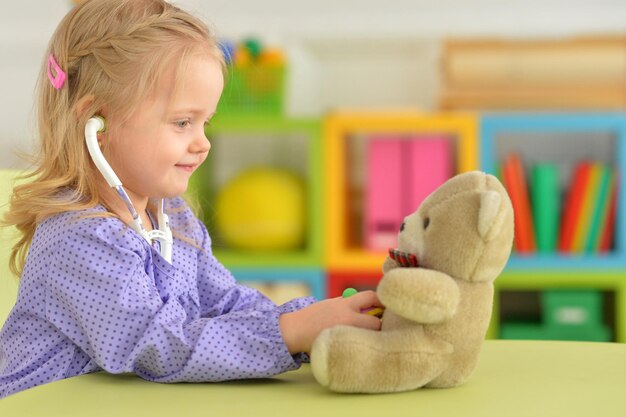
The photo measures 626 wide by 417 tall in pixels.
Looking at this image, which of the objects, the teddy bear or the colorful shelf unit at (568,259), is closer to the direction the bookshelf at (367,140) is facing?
the teddy bear

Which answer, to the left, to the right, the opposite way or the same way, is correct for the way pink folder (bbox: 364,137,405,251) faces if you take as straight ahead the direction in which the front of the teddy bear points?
to the left

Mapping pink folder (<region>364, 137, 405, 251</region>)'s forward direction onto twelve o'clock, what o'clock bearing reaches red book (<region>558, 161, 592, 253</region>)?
The red book is roughly at 9 o'clock from the pink folder.

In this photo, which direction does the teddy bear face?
to the viewer's left

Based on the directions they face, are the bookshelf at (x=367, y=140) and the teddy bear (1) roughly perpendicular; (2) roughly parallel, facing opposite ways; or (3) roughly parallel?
roughly perpendicular

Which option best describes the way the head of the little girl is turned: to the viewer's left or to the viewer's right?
to the viewer's right

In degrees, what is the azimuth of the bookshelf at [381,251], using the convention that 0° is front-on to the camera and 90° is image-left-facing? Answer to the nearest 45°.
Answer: approximately 0°

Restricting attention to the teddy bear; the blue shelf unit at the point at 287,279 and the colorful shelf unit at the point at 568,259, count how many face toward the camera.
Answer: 2

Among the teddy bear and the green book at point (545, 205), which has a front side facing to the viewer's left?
the teddy bear
